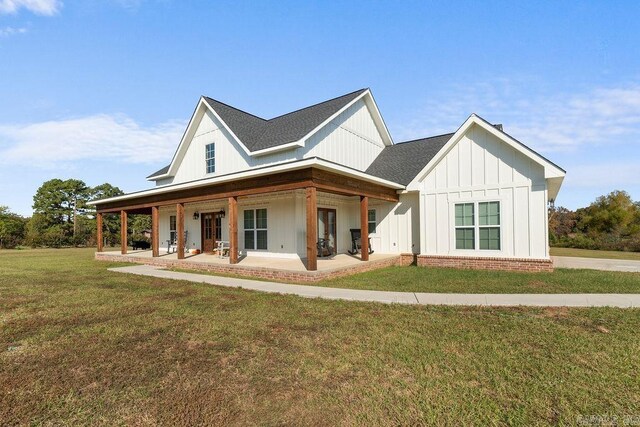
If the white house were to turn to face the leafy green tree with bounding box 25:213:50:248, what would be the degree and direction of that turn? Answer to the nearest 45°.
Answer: approximately 90° to its right

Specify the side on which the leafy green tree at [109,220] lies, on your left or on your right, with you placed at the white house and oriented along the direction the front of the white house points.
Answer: on your right

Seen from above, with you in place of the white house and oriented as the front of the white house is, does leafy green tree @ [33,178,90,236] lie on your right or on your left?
on your right

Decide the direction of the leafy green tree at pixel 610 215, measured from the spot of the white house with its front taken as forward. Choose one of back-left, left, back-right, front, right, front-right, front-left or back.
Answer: back
